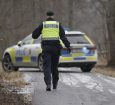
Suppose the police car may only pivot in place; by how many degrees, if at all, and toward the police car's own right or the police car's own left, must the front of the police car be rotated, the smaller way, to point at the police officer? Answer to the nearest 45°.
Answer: approximately 135° to the police car's own left

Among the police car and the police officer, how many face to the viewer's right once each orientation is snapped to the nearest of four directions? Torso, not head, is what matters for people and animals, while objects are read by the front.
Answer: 0

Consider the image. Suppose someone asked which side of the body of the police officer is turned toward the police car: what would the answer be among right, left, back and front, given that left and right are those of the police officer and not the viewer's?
front

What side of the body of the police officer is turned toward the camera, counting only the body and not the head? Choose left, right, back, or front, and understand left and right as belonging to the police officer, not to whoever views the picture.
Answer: back

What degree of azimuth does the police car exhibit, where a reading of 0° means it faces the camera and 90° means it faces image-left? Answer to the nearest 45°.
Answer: approximately 135°
